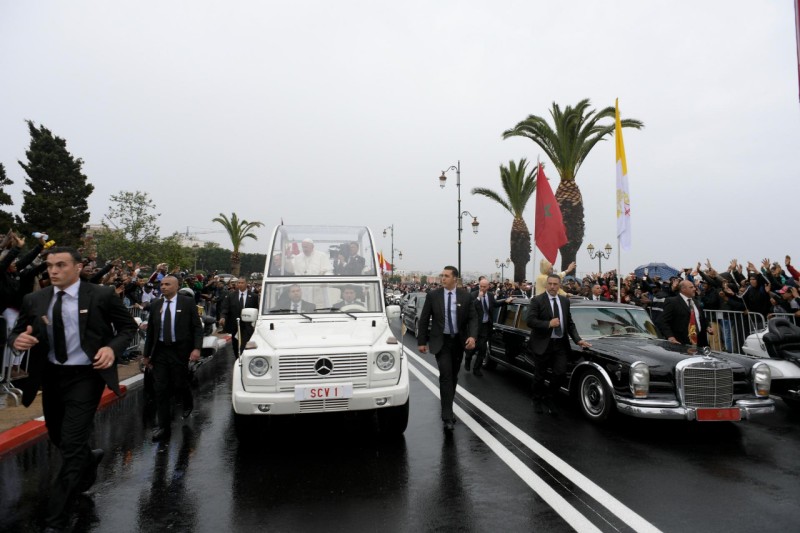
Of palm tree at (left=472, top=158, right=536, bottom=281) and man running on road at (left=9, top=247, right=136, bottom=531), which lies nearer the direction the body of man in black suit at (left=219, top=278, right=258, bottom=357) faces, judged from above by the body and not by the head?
the man running on road

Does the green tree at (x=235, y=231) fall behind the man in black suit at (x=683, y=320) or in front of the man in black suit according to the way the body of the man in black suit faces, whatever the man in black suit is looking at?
behind

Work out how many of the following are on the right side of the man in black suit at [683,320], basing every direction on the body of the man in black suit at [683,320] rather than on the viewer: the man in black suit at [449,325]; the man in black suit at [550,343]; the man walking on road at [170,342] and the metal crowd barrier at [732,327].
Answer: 3

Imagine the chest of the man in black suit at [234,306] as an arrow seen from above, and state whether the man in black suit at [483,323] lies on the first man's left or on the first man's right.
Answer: on the first man's left

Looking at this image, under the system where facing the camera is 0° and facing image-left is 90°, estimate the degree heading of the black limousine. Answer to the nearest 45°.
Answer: approximately 315°

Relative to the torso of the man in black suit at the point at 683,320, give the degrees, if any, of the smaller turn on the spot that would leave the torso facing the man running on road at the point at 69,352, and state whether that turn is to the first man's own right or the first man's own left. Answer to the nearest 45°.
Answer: approximately 90° to the first man's own right

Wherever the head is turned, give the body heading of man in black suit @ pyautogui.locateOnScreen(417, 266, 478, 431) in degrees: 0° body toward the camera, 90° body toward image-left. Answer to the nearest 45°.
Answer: approximately 0°

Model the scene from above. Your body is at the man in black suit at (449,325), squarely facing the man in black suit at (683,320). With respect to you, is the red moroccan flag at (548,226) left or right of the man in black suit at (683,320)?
left

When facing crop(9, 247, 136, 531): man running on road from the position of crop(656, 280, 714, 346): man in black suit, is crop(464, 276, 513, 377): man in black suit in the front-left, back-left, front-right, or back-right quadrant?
front-right

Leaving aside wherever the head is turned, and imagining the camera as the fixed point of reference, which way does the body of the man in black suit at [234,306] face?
toward the camera

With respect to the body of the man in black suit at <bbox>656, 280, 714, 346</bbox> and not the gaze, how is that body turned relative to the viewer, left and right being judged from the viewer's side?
facing the viewer and to the right of the viewer

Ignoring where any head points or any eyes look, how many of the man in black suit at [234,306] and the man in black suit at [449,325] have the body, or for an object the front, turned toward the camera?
2

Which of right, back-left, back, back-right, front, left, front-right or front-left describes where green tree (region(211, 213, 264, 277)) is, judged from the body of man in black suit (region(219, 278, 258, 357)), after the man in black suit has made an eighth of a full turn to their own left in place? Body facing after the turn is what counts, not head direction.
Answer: back-left
